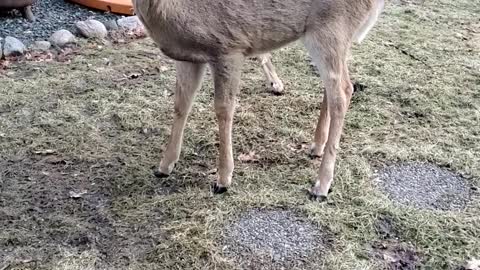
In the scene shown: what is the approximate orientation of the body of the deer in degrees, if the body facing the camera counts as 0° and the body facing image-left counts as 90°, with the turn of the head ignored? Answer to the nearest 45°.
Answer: approximately 90°

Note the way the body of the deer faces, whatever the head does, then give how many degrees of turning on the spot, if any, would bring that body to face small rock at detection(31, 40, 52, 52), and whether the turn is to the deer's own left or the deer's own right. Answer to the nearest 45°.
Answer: approximately 45° to the deer's own right

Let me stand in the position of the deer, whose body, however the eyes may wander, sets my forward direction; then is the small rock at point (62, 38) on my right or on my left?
on my right

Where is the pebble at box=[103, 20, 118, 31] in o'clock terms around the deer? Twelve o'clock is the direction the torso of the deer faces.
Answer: The pebble is roughly at 2 o'clock from the deer.

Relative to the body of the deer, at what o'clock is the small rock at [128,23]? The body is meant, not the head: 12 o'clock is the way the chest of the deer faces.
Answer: The small rock is roughly at 2 o'clock from the deer.

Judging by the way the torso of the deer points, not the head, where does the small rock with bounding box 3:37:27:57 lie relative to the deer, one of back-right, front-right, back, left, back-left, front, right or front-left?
front-right

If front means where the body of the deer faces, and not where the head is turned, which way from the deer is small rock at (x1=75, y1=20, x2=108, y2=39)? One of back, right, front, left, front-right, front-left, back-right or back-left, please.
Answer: front-right
